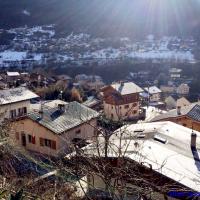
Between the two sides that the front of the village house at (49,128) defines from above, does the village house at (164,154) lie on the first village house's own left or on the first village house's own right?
on the first village house's own left

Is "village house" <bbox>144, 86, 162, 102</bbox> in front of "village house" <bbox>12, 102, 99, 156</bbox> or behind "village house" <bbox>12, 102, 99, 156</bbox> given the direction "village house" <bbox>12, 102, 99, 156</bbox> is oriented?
behind

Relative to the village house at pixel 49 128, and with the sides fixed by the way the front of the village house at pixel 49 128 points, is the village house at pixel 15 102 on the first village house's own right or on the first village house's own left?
on the first village house's own right

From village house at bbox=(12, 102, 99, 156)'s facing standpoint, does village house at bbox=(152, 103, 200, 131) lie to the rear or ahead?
to the rear

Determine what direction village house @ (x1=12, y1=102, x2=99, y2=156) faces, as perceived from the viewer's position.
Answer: facing the viewer and to the left of the viewer

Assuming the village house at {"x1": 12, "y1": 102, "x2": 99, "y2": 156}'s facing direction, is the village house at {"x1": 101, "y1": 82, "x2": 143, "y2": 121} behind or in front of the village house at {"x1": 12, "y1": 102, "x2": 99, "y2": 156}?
behind
